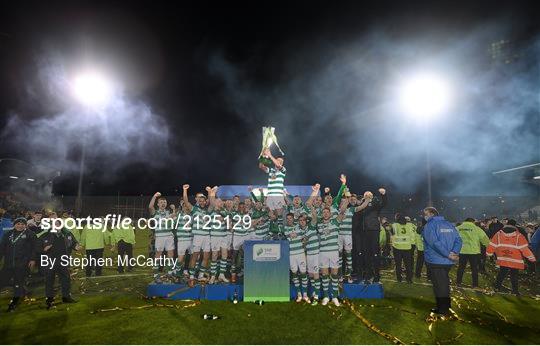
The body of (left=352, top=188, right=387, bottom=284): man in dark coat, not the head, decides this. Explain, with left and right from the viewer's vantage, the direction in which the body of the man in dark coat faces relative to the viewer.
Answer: facing the viewer

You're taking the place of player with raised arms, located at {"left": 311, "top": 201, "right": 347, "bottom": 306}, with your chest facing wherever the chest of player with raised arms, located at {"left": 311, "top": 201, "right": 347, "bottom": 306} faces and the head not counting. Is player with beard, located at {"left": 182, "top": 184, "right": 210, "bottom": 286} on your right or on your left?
on your right

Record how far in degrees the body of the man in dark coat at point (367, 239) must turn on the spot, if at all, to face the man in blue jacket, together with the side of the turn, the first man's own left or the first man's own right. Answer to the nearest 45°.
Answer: approximately 45° to the first man's own left

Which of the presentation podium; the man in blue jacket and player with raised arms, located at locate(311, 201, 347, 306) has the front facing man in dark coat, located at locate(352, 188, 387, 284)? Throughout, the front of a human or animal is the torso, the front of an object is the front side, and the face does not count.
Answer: the man in blue jacket

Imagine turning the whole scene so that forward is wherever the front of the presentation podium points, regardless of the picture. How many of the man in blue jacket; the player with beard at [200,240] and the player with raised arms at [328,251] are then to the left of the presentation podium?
2

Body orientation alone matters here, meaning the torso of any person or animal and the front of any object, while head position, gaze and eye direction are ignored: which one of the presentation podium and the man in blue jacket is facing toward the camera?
the presentation podium

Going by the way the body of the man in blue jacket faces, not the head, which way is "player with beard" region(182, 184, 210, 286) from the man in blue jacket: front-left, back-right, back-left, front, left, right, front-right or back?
front-left

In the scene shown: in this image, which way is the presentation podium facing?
toward the camera

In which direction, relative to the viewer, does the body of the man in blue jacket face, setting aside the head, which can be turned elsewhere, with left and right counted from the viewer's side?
facing away from the viewer and to the left of the viewer

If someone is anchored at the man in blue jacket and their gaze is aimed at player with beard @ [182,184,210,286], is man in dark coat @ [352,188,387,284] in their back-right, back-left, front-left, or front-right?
front-right

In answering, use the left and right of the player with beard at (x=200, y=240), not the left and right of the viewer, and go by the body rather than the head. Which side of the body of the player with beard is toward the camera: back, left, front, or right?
front

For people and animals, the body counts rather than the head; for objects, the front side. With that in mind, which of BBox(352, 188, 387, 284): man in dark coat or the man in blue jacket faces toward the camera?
the man in dark coat

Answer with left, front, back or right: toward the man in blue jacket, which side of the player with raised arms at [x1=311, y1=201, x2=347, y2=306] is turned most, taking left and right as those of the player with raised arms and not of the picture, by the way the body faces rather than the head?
left

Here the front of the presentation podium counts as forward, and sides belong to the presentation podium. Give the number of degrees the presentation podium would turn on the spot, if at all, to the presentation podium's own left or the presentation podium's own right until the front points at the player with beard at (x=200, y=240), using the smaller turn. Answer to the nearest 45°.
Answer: approximately 135° to the presentation podium's own right

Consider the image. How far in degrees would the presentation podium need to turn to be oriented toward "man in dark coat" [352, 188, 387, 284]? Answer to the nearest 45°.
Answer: approximately 135° to its left

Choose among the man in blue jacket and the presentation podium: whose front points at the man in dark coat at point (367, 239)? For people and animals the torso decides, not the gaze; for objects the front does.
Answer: the man in blue jacket

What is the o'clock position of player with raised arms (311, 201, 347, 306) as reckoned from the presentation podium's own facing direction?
The player with raised arms is roughly at 9 o'clock from the presentation podium.
